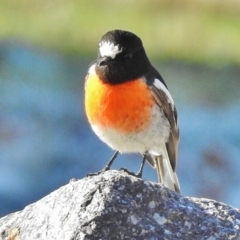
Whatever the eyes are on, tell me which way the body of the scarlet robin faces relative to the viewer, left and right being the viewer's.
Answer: facing the viewer and to the left of the viewer
